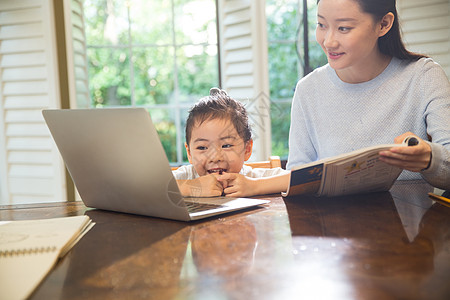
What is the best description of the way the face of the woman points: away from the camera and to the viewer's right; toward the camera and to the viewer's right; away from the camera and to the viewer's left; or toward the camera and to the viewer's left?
toward the camera and to the viewer's left

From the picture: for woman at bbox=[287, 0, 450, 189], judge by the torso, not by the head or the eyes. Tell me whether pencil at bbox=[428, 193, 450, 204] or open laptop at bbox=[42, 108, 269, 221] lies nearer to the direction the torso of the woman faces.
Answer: the open laptop

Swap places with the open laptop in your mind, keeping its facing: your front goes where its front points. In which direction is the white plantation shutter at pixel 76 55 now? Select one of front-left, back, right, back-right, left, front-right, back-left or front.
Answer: front-left

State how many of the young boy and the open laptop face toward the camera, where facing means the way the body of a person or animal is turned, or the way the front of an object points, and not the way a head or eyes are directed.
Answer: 1

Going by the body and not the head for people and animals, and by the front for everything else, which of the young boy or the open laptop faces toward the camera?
the young boy

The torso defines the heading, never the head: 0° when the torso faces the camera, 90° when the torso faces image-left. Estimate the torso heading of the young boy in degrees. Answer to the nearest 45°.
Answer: approximately 0°

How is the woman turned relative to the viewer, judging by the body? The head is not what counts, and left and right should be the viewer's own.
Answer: facing the viewer and to the left of the viewer

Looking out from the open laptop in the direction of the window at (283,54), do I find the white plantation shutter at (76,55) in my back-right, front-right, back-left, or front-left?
front-left

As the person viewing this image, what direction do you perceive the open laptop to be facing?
facing away from the viewer and to the right of the viewer

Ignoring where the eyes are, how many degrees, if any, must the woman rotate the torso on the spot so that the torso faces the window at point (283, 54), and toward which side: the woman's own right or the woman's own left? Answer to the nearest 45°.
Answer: approximately 135° to the woman's own right

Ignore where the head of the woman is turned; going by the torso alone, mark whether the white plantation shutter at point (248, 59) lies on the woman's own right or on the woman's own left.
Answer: on the woman's own right

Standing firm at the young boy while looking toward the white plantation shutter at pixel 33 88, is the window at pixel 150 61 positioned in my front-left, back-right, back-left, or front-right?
front-right
